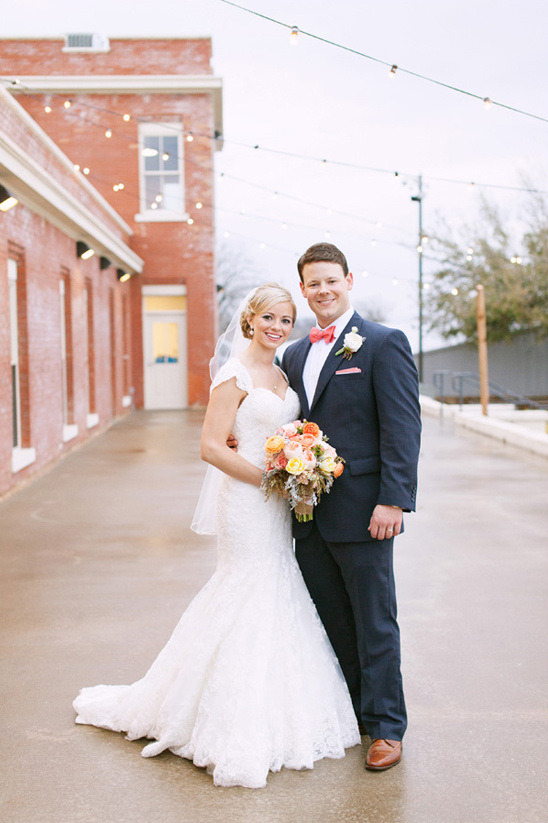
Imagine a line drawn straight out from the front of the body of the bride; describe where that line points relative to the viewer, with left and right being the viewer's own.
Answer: facing the viewer and to the right of the viewer

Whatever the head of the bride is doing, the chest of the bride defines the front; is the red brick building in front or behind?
behind

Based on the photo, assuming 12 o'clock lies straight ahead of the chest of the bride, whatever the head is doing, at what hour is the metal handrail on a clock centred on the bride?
The metal handrail is roughly at 8 o'clock from the bride.

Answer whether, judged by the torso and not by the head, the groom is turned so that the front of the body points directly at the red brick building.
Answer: no

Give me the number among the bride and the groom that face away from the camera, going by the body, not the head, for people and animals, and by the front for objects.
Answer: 0

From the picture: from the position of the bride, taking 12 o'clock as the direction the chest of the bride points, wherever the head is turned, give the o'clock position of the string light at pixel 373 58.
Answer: The string light is roughly at 8 o'clock from the bride.

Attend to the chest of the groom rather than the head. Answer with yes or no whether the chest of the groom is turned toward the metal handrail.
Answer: no

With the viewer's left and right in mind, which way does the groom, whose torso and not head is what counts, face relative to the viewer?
facing the viewer and to the left of the viewer

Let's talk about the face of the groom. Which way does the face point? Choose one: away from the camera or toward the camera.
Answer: toward the camera
